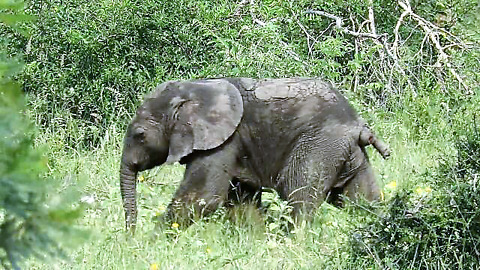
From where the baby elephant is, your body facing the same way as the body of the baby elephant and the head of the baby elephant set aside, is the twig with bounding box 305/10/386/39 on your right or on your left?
on your right

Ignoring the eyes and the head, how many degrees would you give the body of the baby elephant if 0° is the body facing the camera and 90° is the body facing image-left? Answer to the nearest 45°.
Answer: approximately 90°

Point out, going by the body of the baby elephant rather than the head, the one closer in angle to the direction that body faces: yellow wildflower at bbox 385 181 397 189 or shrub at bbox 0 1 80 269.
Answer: the shrub

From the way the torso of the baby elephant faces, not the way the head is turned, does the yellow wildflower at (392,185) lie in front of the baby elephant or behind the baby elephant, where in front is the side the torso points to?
behind

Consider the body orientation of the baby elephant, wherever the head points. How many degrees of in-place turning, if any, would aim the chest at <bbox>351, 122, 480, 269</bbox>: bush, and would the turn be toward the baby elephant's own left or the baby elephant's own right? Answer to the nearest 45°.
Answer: approximately 135° to the baby elephant's own left

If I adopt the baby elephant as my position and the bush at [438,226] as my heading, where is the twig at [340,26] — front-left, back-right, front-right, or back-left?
back-left
